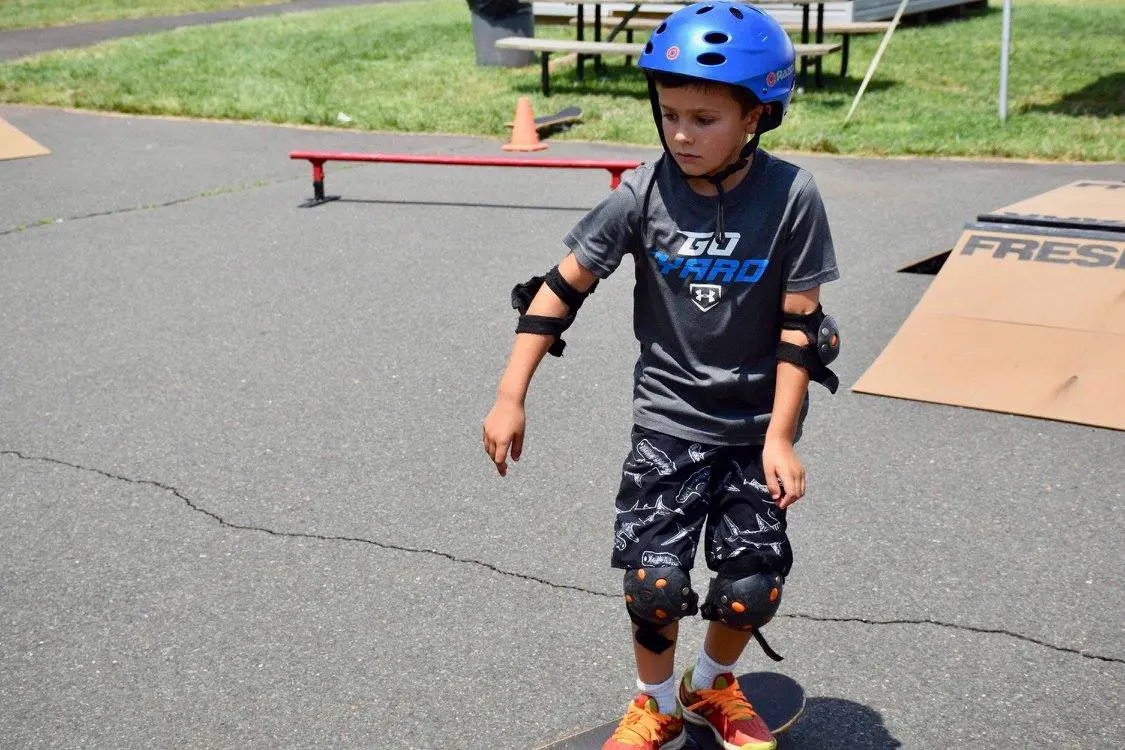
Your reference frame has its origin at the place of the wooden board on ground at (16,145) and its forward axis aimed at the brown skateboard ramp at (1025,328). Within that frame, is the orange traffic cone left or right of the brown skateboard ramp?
left

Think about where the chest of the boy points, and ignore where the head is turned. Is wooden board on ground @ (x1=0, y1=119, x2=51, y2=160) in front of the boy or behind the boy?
behind

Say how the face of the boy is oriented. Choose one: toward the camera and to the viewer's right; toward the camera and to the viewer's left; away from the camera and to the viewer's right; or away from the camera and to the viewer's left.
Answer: toward the camera and to the viewer's left

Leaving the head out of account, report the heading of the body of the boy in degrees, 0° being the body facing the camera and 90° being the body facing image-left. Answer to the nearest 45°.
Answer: approximately 0°

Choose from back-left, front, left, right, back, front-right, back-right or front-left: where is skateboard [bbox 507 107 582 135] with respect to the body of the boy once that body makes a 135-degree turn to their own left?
front-left

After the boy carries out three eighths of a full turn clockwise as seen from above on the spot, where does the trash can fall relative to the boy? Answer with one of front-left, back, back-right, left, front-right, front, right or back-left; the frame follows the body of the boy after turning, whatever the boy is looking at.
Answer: front-right

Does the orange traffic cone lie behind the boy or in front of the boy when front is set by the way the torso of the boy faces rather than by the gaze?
behind
